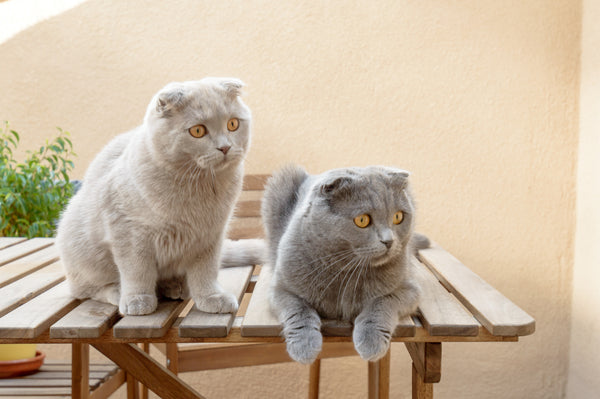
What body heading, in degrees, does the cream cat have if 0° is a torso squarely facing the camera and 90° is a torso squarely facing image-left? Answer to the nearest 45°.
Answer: approximately 315°

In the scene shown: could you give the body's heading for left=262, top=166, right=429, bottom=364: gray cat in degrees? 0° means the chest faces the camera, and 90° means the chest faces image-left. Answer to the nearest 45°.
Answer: approximately 0°

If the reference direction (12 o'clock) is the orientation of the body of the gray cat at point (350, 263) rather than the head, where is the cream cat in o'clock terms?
The cream cat is roughly at 3 o'clock from the gray cat.
